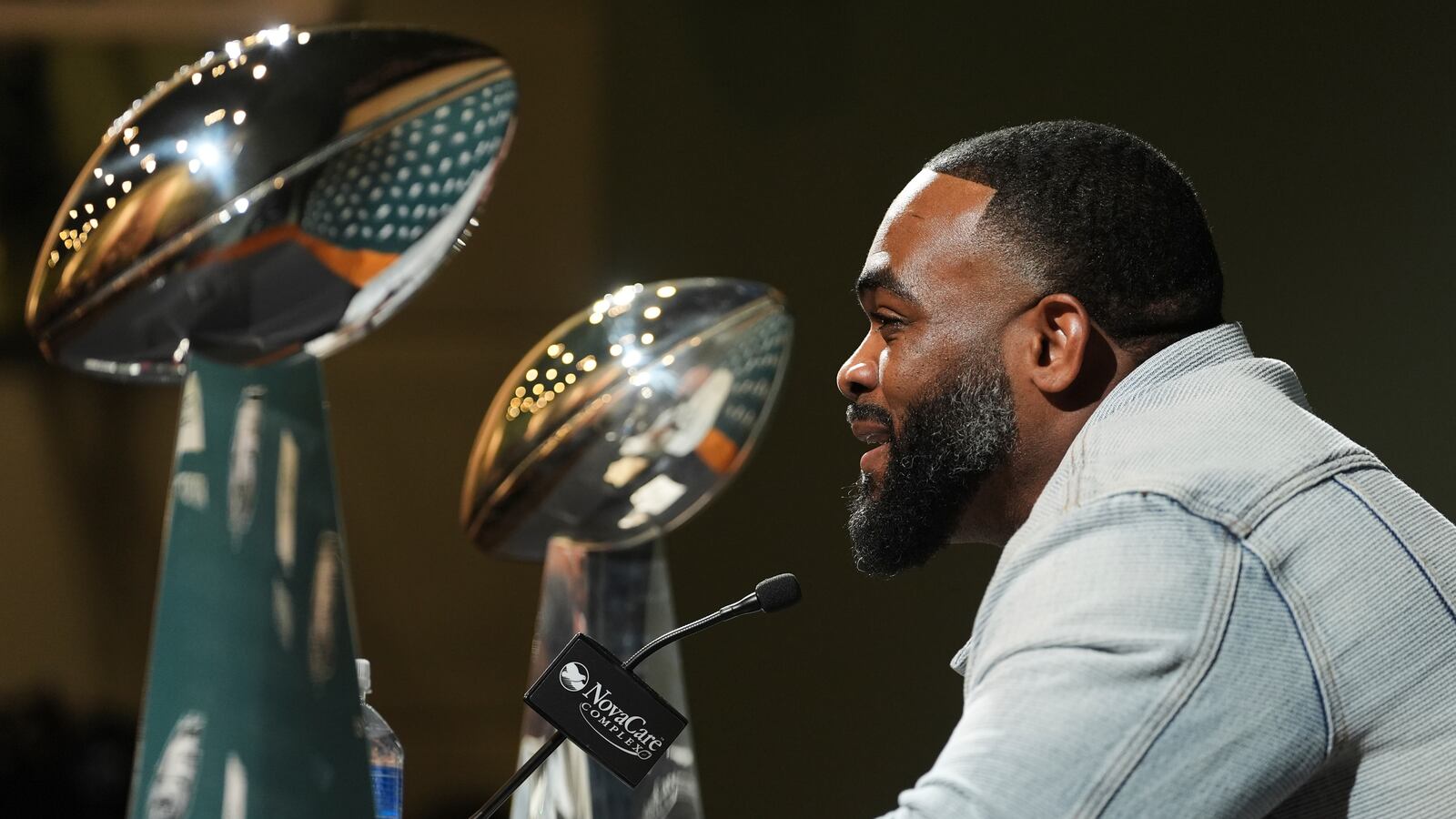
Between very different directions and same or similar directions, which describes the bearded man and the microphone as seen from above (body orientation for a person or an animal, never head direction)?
very different directions

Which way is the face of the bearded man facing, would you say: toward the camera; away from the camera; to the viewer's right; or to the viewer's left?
to the viewer's left

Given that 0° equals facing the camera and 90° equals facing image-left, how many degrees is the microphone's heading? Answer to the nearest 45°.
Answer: approximately 270°

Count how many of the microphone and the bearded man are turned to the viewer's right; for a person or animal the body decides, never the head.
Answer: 1

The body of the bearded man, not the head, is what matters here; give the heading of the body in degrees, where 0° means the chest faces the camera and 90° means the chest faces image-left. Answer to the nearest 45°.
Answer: approximately 90°

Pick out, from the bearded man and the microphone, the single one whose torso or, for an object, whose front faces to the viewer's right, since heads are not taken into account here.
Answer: the microphone
